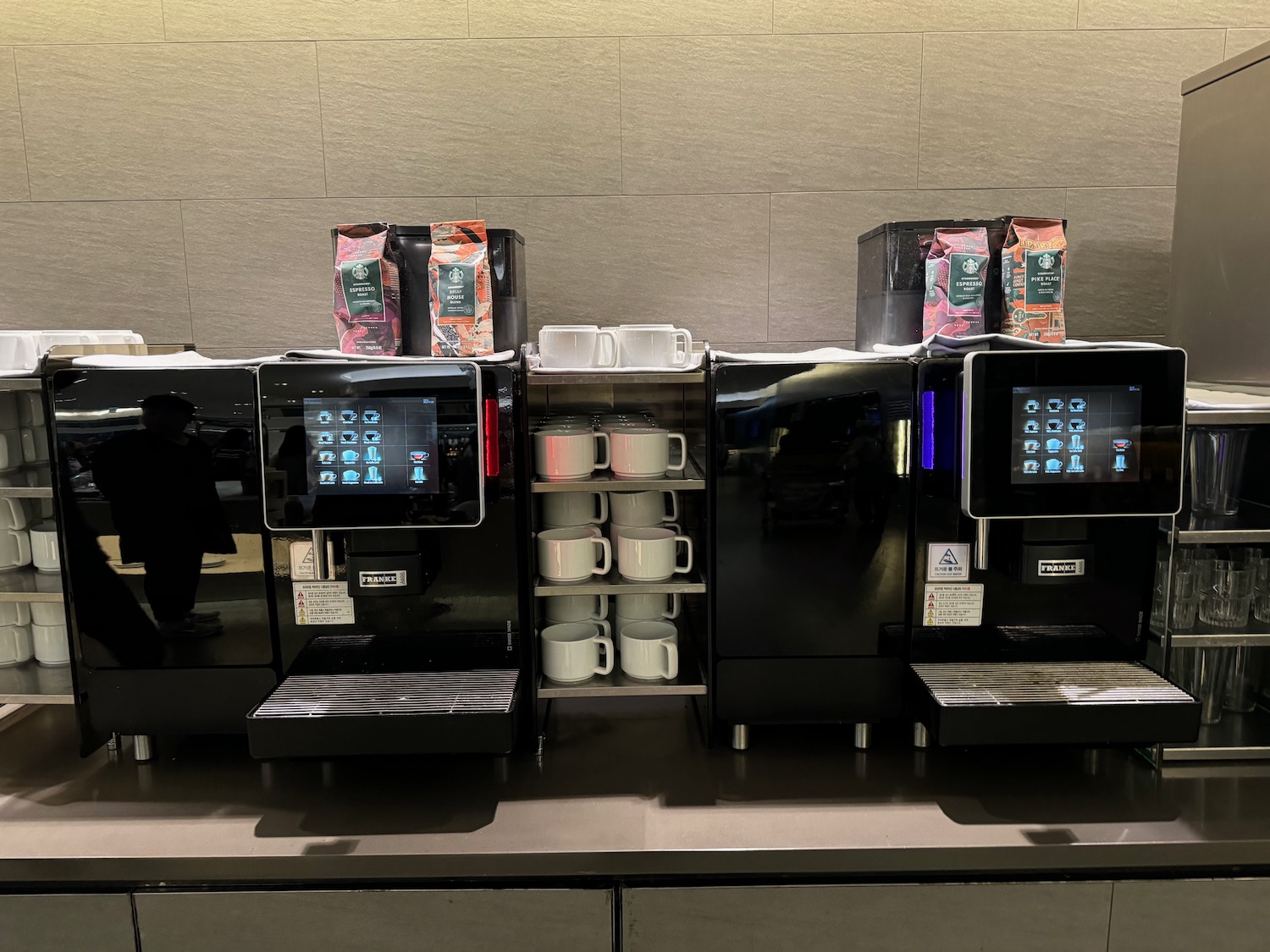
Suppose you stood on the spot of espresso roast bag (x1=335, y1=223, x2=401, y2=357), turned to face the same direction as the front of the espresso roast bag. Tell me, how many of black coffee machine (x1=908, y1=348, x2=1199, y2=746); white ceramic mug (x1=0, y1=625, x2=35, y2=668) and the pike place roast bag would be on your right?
1

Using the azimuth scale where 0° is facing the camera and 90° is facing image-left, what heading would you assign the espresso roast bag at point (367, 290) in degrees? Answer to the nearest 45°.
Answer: approximately 0°

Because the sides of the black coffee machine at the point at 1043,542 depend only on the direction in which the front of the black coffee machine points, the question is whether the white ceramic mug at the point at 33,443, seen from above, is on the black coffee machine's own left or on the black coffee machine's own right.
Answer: on the black coffee machine's own right

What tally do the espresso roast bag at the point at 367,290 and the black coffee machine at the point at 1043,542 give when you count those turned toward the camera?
2

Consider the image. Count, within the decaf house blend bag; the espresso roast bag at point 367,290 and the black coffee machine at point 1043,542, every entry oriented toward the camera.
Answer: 3

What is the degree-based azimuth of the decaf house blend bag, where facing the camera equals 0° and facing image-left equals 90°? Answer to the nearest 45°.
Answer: approximately 0°

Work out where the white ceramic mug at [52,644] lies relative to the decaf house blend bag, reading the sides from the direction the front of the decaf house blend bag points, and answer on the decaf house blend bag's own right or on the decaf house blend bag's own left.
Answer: on the decaf house blend bag's own right
